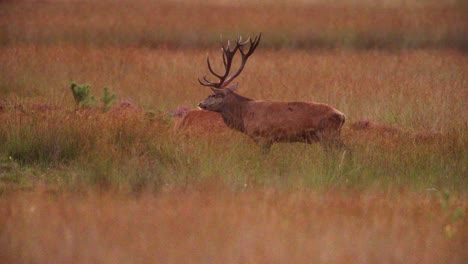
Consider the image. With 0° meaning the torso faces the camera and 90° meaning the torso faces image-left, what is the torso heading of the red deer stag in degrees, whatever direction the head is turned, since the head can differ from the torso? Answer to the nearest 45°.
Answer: approximately 90°
